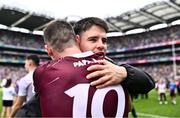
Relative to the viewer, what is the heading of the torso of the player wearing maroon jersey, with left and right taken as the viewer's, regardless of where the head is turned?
facing away from the viewer and to the left of the viewer
